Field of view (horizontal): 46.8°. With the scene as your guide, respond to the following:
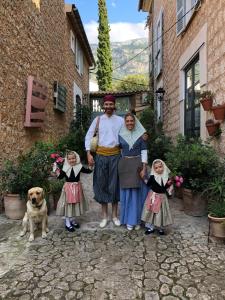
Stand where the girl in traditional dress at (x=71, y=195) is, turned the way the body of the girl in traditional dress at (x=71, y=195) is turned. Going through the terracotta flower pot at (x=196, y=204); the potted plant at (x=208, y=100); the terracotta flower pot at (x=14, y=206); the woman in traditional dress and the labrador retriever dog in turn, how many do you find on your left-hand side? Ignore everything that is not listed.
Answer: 3

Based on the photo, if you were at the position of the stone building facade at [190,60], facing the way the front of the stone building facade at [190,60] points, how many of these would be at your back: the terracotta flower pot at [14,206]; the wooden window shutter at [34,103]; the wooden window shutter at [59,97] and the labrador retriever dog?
0

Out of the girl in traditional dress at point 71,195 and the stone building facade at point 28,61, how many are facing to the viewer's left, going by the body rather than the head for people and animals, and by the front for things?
0

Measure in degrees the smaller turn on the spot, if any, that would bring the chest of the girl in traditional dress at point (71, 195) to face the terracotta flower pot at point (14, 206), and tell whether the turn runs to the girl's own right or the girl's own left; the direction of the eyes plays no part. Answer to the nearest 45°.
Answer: approximately 135° to the girl's own right

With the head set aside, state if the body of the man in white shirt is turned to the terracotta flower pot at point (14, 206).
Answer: no

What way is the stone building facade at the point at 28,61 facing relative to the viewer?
to the viewer's right

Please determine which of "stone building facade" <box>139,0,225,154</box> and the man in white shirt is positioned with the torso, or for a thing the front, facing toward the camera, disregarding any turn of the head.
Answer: the man in white shirt

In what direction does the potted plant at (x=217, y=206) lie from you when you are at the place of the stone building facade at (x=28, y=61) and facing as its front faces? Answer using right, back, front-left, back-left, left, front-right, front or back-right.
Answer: front-right

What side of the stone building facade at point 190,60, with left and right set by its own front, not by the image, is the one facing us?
left

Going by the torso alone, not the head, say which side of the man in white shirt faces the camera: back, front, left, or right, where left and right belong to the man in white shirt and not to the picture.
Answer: front

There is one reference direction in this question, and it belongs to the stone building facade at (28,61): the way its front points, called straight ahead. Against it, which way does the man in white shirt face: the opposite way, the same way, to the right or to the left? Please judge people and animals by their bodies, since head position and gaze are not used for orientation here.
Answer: to the right

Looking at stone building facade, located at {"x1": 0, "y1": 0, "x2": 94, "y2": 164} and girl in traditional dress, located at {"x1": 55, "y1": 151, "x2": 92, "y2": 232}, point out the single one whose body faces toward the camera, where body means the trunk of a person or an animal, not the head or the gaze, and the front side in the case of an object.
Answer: the girl in traditional dress

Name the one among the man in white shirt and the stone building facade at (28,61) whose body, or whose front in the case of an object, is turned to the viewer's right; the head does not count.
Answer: the stone building facade

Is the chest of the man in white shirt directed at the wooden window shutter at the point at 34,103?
no

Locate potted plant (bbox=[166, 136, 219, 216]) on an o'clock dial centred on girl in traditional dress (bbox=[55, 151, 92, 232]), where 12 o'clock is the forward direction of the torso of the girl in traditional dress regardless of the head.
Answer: The potted plant is roughly at 9 o'clock from the girl in traditional dress.

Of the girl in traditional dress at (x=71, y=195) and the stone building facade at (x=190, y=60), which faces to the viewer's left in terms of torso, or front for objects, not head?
the stone building facade
